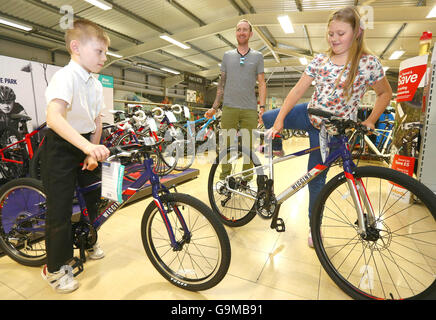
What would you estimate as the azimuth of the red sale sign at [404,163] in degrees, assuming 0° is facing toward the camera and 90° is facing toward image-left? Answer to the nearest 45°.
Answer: approximately 45°

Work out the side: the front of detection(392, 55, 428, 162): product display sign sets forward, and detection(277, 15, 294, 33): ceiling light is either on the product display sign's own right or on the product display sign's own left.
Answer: on the product display sign's own right

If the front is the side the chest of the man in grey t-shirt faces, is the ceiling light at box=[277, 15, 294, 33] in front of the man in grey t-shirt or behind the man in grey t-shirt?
behind

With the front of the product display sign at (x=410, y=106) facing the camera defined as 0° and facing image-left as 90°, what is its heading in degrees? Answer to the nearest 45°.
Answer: approximately 45°

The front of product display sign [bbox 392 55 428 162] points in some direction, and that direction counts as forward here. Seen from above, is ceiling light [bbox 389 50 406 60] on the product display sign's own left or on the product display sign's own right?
on the product display sign's own right

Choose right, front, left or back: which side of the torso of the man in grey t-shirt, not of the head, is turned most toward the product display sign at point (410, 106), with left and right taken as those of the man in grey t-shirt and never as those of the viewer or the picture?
left
